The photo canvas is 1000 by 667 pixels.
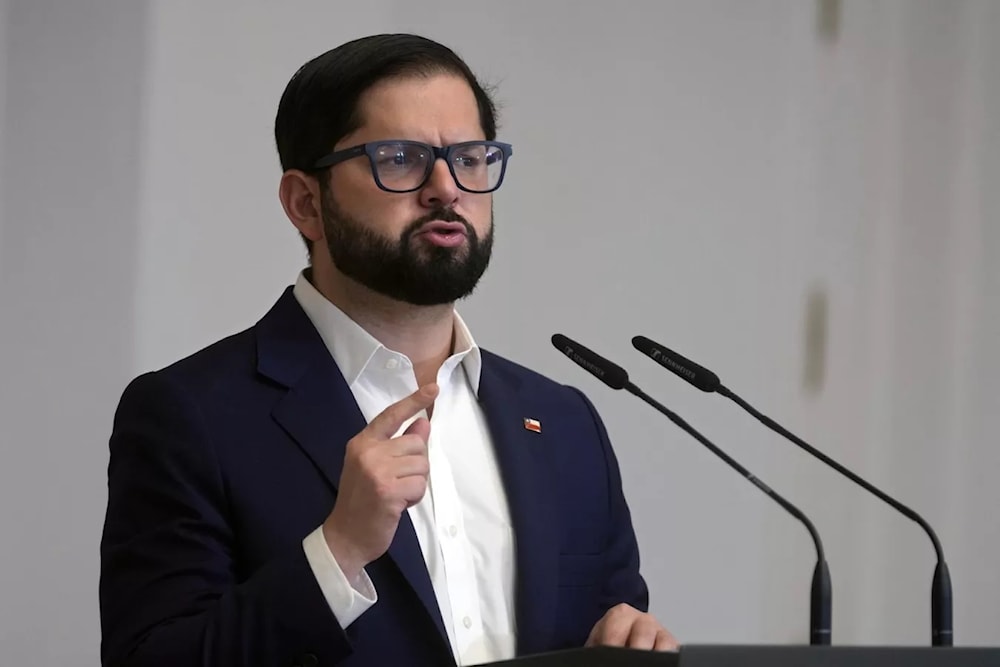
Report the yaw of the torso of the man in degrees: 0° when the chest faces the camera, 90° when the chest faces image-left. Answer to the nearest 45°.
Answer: approximately 315°

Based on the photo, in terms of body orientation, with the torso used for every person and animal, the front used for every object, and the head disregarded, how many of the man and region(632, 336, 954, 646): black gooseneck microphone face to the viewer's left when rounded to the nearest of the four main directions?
1

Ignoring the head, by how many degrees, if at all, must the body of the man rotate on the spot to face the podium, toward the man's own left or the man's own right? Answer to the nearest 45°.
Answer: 0° — they already face it

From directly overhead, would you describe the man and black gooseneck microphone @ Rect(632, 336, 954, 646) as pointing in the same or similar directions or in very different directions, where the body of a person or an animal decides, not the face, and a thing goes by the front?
very different directions

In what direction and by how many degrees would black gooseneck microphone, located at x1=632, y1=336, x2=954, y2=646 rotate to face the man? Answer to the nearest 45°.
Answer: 0° — it already faces them

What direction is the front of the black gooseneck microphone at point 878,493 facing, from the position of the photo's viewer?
facing to the left of the viewer
